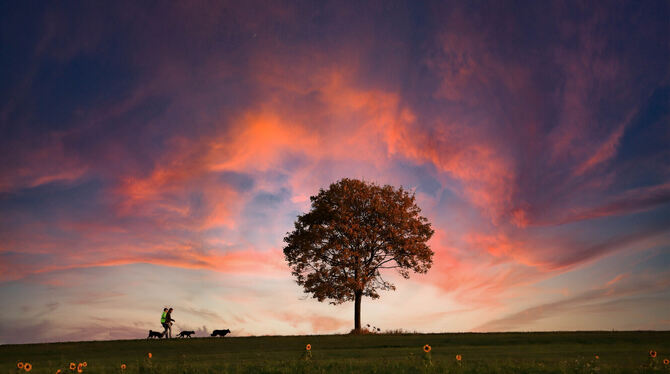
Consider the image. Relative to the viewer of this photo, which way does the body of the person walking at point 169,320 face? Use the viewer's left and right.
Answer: facing to the right of the viewer

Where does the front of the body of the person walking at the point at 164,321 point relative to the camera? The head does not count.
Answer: to the viewer's right

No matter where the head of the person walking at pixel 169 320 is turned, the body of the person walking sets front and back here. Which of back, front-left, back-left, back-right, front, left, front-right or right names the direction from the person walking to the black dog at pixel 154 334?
back-right

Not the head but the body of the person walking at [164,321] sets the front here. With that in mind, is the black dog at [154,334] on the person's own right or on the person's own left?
on the person's own right
